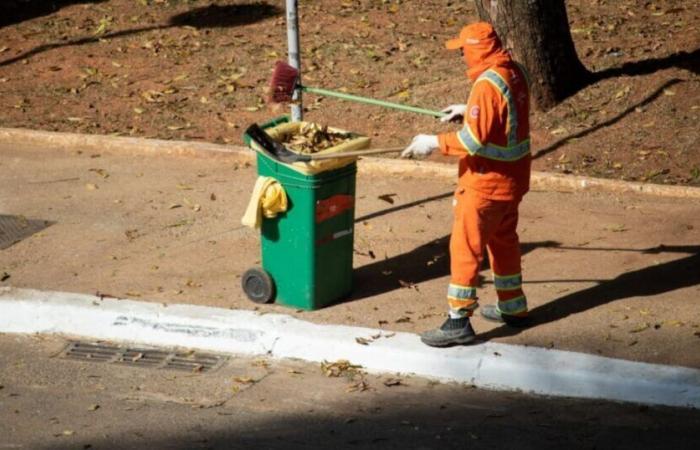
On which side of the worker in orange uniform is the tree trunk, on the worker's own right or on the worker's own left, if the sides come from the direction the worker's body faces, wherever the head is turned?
on the worker's own right

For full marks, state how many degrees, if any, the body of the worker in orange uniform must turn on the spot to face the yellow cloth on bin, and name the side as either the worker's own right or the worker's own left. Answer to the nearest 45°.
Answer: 0° — they already face it

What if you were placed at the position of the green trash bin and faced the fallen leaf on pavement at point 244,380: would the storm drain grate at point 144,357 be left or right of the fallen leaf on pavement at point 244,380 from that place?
right

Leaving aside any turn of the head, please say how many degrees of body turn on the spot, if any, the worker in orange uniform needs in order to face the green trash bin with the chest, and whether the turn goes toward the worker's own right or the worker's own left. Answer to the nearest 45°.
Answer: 0° — they already face it

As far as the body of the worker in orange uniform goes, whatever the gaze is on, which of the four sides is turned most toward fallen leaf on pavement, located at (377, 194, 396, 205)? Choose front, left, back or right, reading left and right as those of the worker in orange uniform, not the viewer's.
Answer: right

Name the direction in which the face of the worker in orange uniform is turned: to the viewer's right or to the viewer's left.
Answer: to the viewer's left

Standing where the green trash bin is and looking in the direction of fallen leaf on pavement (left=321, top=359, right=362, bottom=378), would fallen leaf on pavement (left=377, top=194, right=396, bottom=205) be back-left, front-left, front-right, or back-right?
back-left

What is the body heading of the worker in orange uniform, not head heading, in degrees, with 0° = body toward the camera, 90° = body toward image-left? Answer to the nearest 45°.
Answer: approximately 90°
